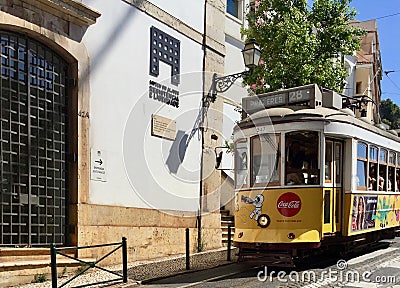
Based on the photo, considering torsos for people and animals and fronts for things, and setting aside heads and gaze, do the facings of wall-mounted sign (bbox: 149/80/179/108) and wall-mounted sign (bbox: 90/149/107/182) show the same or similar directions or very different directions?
same or similar directions

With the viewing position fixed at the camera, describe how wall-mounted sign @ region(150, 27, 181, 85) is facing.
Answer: facing the viewer and to the right of the viewer

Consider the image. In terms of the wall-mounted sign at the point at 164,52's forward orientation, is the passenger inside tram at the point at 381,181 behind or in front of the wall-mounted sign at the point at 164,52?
in front

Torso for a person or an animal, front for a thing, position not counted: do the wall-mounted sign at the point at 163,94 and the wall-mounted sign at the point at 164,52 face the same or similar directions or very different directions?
same or similar directions

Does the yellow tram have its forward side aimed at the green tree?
no

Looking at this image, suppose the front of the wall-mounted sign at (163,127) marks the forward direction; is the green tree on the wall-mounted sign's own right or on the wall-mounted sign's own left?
on the wall-mounted sign's own left

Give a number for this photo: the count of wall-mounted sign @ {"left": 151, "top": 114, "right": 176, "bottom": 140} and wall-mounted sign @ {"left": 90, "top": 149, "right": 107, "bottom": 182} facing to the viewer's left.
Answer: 0

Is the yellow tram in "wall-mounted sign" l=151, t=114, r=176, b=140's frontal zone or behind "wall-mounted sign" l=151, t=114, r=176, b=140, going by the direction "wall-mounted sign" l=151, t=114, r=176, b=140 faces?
frontal zone

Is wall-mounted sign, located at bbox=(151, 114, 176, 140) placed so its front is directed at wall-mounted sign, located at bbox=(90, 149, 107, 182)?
no

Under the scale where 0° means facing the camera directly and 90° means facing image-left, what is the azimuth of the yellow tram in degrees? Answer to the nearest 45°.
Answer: approximately 45°

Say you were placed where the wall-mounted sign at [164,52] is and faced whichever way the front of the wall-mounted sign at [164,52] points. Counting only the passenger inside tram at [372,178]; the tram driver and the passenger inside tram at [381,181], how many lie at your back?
0

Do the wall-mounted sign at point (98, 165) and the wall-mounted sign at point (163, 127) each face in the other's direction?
no

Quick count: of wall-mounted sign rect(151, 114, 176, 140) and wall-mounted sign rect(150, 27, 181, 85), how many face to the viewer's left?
0

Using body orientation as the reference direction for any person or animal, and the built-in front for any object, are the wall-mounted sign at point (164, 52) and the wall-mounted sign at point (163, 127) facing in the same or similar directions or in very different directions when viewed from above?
same or similar directions

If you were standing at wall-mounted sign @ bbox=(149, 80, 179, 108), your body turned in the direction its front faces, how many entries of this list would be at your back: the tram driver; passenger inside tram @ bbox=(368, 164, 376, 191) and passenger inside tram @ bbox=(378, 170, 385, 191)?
0

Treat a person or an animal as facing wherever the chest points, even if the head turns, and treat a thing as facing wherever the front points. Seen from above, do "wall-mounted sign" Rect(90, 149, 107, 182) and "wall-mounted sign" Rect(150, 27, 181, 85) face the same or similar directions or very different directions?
same or similar directions

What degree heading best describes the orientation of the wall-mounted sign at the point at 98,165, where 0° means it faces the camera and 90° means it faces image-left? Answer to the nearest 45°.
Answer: approximately 315°
